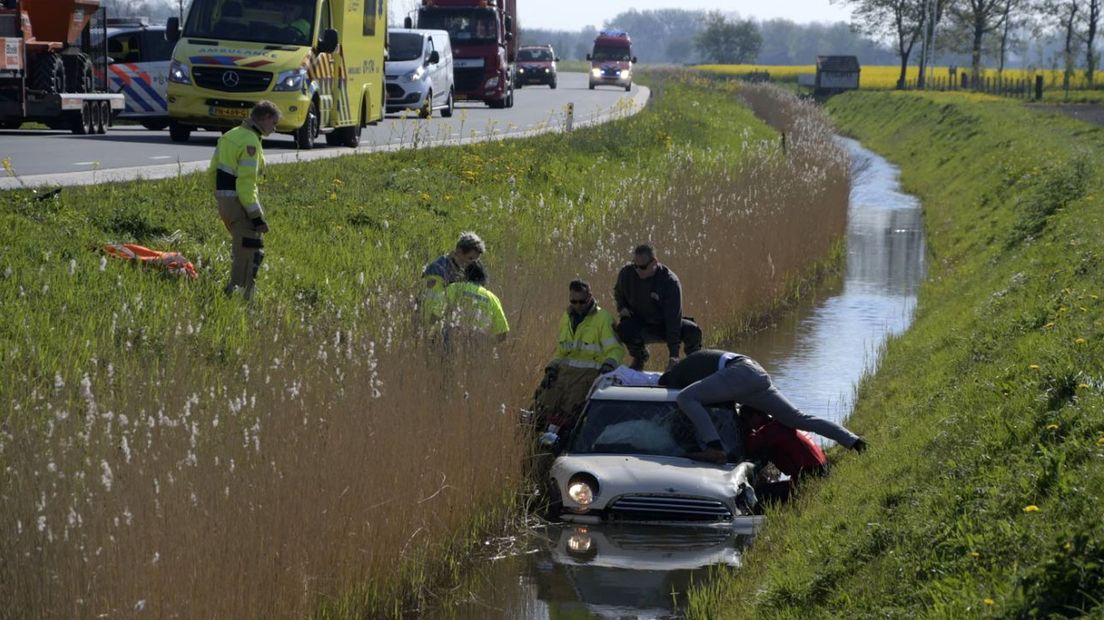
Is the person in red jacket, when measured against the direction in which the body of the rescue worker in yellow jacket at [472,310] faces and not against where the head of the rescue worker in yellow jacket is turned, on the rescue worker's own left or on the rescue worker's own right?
on the rescue worker's own right

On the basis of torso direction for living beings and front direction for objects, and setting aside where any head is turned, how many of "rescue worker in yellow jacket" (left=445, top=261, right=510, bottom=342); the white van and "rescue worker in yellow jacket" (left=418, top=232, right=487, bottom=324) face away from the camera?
1

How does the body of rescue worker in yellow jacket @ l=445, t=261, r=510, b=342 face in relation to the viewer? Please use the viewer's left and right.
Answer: facing away from the viewer

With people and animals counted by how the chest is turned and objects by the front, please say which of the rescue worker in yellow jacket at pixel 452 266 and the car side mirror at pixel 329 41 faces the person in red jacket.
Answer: the rescue worker in yellow jacket

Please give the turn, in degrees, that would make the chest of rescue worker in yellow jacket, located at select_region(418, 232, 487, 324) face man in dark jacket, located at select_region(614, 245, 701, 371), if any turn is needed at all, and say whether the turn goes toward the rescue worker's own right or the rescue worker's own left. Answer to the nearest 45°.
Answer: approximately 45° to the rescue worker's own left

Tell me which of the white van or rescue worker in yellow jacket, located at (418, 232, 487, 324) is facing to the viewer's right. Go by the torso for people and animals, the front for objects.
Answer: the rescue worker in yellow jacket

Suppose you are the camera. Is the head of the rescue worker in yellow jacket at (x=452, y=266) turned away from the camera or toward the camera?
toward the camera

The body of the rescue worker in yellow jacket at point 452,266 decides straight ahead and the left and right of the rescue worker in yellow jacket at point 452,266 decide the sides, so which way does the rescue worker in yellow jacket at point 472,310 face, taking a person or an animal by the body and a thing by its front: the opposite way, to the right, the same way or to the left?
to the left

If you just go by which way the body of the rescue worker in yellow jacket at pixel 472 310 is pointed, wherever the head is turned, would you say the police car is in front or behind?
in front

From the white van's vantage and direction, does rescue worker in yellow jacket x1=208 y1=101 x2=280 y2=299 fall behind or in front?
in front

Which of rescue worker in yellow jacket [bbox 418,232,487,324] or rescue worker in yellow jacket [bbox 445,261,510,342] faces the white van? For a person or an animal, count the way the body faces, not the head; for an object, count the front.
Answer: rescue worker in yellow jacket [bbox 445,261,510,342]

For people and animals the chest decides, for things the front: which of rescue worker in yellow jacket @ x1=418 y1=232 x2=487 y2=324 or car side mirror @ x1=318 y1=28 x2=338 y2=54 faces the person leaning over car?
the rescue worker in yellow jacket
